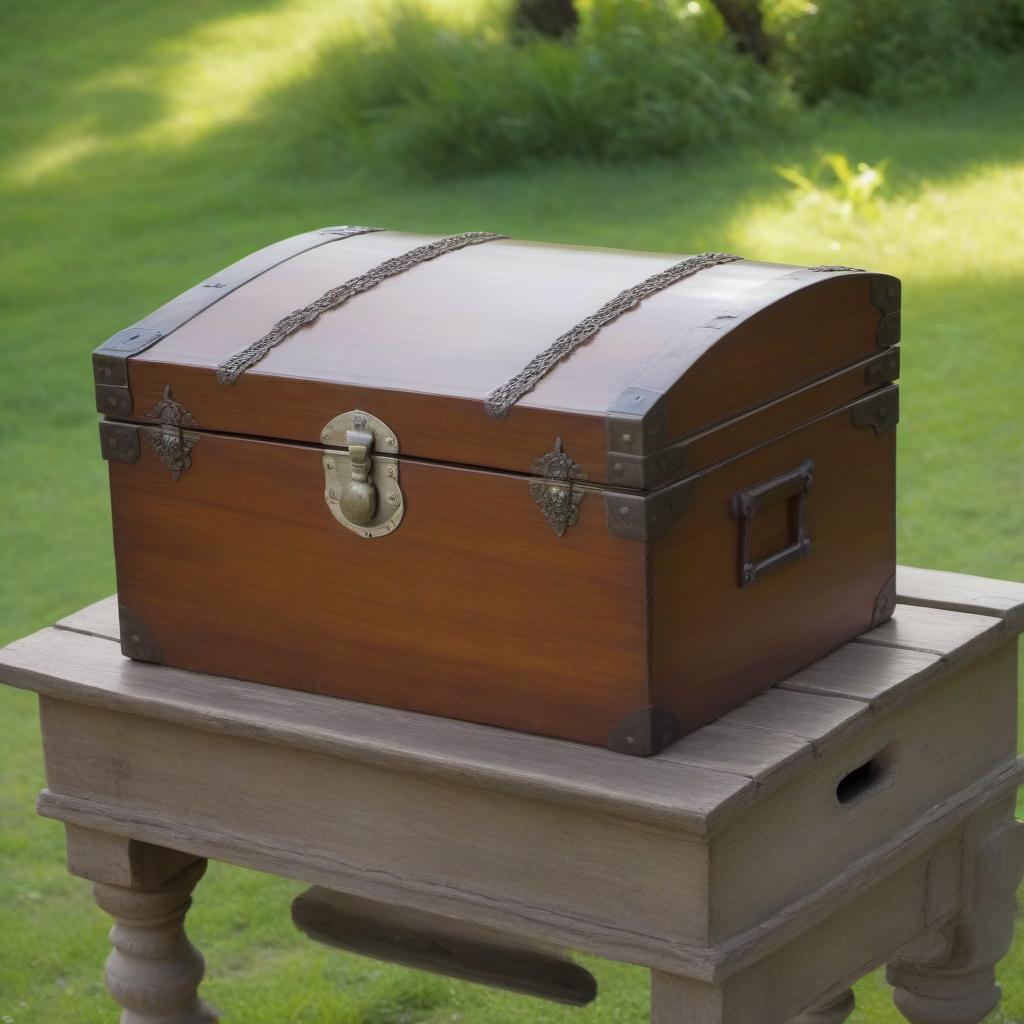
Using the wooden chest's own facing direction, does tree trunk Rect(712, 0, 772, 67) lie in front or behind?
behind

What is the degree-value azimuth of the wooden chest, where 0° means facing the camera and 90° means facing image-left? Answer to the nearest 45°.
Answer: approximately 45°

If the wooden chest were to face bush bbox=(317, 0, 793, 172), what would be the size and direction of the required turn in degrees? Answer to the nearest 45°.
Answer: approximately 135° to its right

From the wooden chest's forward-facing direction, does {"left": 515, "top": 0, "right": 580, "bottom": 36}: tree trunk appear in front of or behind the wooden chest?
behind

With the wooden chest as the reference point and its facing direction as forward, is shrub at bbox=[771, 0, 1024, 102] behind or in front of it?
behind

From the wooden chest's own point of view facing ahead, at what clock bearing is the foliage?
The foliage is roughly at 5 o'clock from the wooden chest.

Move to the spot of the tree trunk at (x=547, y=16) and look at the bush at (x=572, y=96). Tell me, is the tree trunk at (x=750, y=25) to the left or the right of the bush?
left
